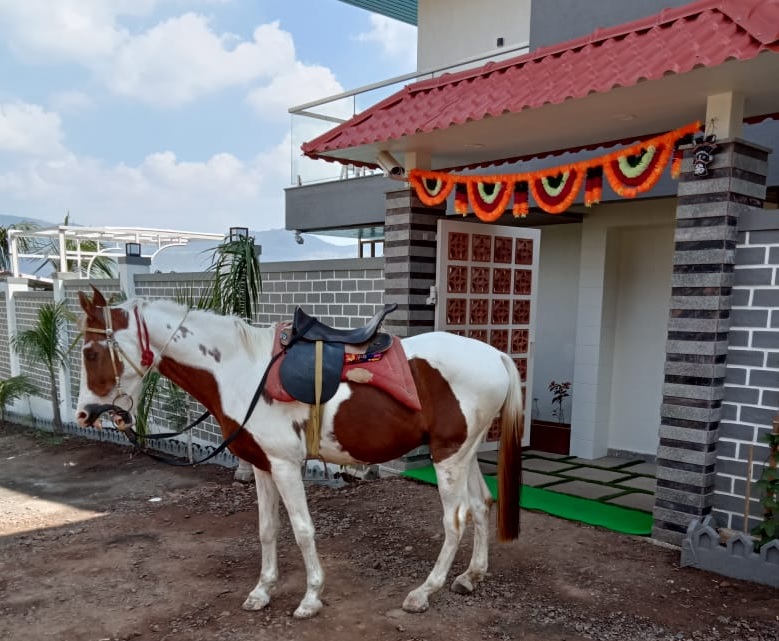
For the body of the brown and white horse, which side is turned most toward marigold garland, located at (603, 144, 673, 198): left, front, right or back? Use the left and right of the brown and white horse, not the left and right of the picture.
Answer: back

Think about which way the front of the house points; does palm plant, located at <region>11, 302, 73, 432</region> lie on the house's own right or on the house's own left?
on the house's own right

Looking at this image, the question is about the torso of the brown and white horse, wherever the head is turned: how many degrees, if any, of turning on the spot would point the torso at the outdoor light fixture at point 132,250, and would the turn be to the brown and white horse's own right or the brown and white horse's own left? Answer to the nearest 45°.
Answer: approximately 45° to the brown and white horse's own right

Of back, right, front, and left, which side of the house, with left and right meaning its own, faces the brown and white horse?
front

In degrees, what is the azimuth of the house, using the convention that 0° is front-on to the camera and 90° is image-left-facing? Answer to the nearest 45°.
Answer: approximately 45°

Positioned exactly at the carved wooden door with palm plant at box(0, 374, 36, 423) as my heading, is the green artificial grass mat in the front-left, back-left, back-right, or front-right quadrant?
back-left

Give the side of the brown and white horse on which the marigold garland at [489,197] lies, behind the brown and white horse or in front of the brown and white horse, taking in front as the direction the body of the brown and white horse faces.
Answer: behind

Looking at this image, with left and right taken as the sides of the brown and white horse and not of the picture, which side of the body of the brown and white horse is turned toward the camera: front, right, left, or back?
left

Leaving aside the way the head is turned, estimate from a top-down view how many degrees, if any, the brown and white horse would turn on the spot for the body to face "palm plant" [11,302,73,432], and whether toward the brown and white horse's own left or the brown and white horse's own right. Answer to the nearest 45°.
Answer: approximately 45° to the brown and white horse's own right

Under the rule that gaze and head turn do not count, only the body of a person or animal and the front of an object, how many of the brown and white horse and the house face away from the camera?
0

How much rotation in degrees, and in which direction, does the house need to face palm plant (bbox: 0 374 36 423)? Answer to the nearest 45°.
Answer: approximately 45° to its right
